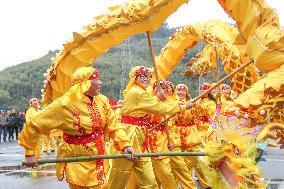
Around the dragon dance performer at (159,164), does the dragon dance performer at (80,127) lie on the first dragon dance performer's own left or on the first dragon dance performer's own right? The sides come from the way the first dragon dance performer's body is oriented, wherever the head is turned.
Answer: on the first dragon dance performer's own right

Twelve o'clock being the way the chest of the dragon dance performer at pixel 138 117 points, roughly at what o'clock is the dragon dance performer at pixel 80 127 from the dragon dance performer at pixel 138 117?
the dragon dance performer at pixel 80 127 is roughly at 4 o'clock from the dragon dance performer at pixel 138 117.

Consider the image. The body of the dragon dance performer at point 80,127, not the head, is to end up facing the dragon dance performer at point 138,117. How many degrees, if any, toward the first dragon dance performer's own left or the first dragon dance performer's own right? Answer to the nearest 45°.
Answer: approximately 90° to the first dragon dance performer's own left

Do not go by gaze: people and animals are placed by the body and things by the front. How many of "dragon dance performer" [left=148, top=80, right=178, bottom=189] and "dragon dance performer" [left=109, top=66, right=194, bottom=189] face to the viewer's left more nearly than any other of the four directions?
0

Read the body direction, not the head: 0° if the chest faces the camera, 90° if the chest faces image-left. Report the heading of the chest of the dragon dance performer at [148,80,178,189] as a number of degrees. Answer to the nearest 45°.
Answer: approximately 315°

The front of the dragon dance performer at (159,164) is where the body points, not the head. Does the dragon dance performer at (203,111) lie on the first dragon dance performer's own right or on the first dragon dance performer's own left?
on the first dragon dance performer's own left

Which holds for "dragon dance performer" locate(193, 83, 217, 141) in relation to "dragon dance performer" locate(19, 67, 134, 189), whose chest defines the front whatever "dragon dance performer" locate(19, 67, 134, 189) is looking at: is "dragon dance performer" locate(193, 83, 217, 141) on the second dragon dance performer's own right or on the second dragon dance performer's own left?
on the second dragon dance performer's own left
